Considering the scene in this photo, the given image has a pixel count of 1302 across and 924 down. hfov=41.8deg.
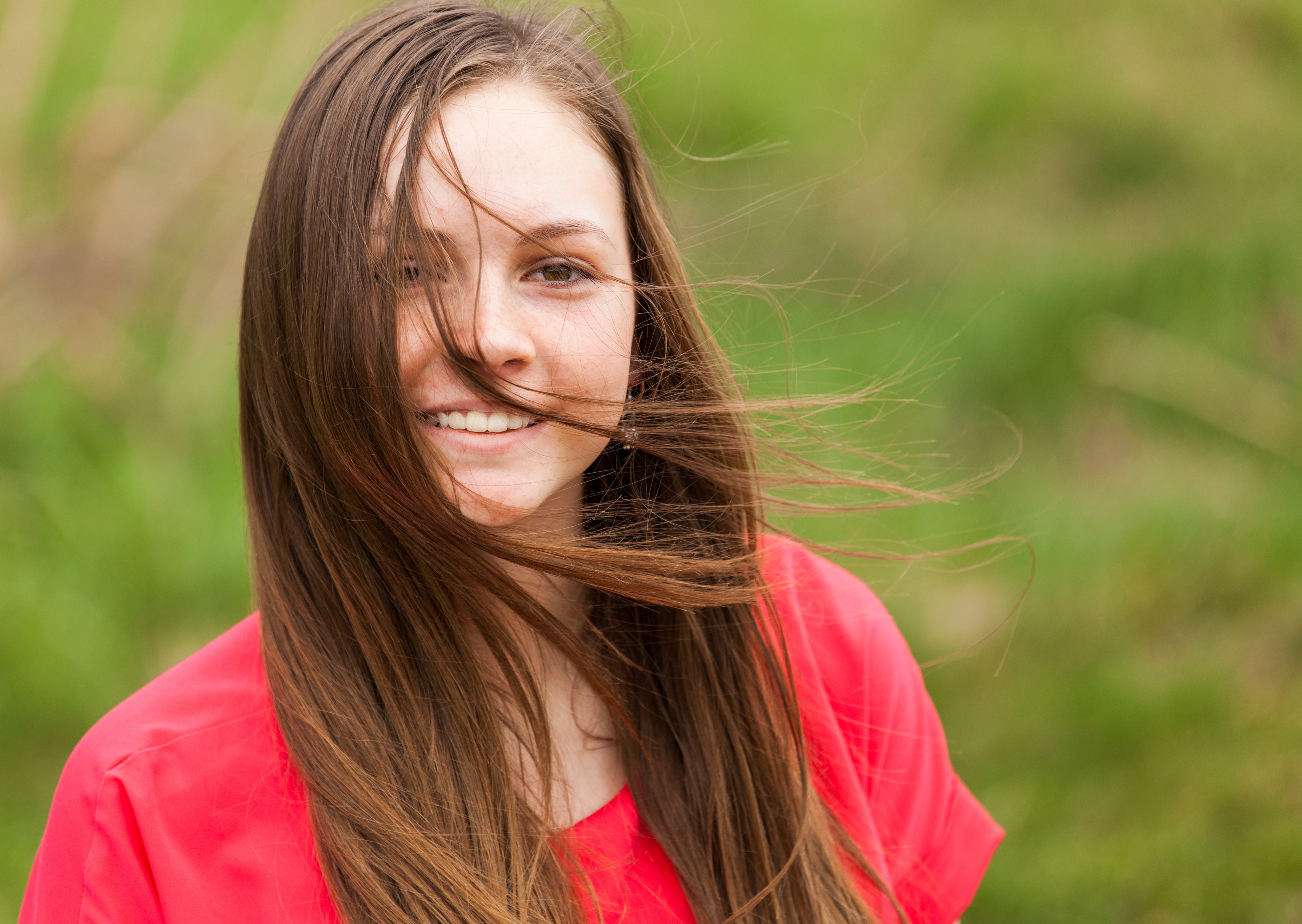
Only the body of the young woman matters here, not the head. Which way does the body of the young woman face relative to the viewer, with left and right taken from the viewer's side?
facing the viewer
